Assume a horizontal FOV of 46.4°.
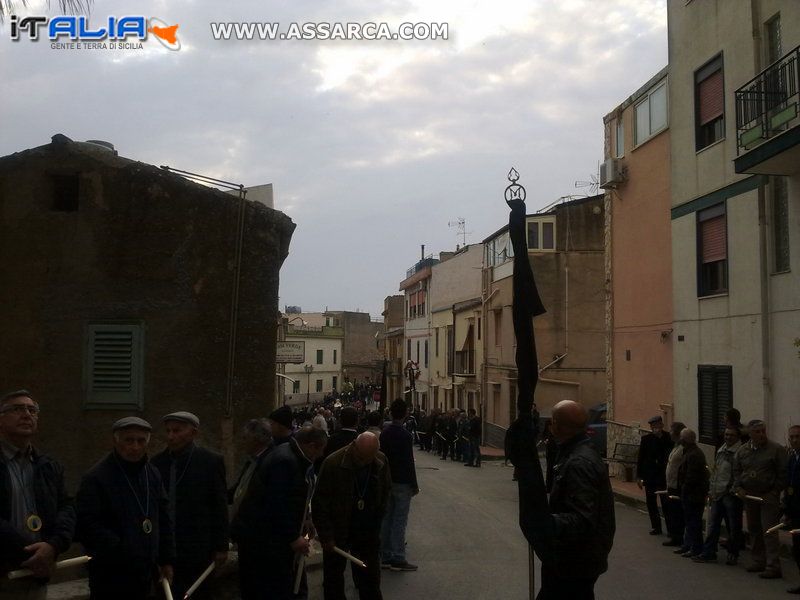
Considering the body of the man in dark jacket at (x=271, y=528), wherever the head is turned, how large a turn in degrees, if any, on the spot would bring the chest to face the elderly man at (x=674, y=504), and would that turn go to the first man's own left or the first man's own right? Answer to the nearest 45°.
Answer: approximately 45° to the first man's own left

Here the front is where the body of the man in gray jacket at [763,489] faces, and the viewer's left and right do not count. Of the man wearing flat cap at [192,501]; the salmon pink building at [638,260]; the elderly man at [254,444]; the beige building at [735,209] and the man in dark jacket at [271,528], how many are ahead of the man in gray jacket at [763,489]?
3

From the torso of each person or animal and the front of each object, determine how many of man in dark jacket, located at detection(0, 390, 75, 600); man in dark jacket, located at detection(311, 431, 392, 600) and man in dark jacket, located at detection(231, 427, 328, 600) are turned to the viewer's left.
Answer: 0

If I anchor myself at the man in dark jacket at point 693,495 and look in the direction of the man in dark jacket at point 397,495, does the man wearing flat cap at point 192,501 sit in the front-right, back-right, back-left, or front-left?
front-left

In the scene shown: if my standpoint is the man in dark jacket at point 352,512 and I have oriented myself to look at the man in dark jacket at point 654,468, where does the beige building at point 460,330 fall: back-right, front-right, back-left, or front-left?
front-left

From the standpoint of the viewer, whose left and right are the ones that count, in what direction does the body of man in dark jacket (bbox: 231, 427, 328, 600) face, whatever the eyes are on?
facing to the right of the viewer

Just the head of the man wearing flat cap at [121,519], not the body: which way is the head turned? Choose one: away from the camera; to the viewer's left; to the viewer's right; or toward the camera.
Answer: toward the camera

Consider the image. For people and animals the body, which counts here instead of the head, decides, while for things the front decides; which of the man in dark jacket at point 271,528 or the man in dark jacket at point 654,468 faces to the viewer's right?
the man in dark jacket at point 271,528

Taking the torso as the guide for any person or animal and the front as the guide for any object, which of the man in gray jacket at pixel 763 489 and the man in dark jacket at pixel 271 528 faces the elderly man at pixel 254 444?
the man in gray jacket

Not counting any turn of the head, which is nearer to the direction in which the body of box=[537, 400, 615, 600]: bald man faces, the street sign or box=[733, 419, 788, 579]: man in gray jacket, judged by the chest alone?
the street sign

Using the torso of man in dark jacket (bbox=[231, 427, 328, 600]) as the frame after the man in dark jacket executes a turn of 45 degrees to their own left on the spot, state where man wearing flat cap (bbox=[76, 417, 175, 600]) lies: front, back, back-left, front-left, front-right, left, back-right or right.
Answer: back

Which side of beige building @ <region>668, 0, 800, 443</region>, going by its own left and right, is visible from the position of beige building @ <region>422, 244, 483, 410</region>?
right

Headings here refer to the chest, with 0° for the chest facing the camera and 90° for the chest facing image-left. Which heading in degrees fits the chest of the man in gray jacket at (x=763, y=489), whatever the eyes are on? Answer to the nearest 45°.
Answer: approximately 45°
